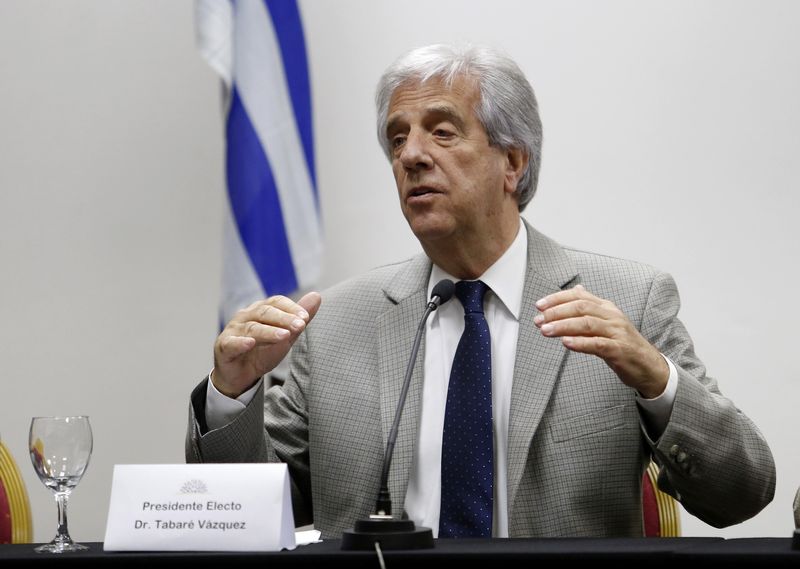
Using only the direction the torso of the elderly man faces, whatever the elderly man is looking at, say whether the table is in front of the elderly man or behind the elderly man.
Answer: in front

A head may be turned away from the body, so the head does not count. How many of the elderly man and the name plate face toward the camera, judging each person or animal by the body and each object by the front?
2

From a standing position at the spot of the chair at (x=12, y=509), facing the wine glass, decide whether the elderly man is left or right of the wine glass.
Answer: left

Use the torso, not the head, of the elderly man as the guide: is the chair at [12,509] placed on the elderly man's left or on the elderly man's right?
on the elderly man's right

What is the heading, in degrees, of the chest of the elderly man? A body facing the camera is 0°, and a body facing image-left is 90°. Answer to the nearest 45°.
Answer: approximately 0°

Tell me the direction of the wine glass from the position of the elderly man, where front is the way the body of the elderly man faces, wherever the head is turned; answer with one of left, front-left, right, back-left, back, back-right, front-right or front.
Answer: front-right

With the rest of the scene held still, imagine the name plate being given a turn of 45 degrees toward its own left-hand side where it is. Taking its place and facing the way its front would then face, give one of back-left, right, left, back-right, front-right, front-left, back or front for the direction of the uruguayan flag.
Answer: back-left

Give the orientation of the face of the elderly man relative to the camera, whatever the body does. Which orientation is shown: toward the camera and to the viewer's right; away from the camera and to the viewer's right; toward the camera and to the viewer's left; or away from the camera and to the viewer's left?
toward the camera and to the viewer's left

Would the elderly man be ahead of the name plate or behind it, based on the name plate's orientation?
behind

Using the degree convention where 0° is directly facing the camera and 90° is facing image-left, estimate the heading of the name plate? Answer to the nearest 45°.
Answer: approximately 0°

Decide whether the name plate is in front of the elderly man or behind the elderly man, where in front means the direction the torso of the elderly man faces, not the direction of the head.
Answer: in front
